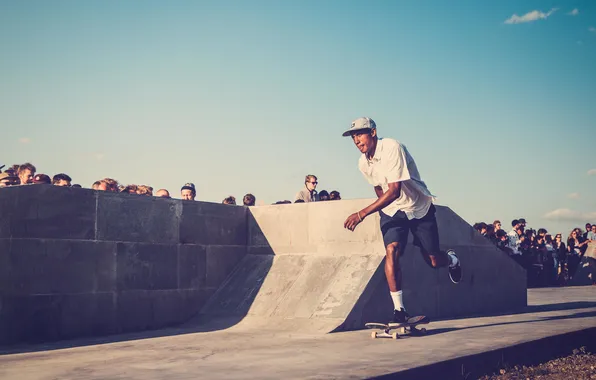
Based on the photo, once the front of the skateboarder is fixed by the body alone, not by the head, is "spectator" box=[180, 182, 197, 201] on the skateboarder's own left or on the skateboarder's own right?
on the skateboarder's own right

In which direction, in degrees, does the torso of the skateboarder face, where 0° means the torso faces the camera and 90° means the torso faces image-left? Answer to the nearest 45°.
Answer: approximately 45°

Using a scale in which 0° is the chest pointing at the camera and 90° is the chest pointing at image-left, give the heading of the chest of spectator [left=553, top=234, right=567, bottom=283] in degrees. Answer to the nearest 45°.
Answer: approximately 0°
